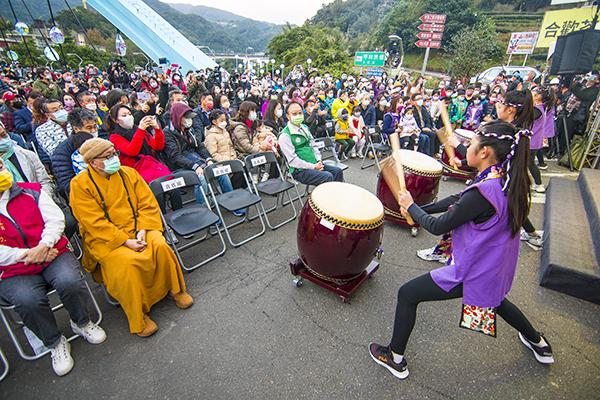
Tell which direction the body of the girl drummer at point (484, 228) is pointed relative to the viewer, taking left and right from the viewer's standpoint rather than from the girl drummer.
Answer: facing to the left of the viewer

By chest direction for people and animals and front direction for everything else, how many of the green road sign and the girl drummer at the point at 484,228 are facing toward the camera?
1

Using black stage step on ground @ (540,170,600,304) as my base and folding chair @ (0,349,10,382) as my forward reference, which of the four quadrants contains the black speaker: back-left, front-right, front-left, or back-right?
back-right

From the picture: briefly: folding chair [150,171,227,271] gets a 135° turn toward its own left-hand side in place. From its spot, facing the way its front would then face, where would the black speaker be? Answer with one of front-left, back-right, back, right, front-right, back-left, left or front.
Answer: right

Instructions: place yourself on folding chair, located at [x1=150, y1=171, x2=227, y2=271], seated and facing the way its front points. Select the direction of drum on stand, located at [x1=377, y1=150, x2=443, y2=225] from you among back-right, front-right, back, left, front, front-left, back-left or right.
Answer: front-left

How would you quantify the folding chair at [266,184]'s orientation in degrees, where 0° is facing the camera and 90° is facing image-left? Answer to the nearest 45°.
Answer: approximately 315°

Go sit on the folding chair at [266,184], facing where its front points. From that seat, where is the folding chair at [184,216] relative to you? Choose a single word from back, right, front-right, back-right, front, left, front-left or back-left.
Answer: right

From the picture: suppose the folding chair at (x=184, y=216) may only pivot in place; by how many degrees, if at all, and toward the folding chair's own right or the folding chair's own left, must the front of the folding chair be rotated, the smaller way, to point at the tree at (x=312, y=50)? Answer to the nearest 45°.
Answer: approximately 90° to the folding chair's own left

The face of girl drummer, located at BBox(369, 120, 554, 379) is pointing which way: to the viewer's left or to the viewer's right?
to the viewer's left

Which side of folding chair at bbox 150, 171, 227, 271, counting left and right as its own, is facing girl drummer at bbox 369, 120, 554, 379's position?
front

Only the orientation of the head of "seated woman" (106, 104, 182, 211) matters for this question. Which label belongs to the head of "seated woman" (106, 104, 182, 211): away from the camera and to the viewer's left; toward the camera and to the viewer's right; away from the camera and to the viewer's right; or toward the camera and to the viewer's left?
toward the camera and to the viewer's right

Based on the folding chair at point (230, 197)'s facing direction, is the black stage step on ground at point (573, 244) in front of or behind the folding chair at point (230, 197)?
in front

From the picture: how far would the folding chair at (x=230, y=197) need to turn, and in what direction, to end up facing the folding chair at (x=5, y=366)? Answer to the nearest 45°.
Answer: approximately 90° to its right

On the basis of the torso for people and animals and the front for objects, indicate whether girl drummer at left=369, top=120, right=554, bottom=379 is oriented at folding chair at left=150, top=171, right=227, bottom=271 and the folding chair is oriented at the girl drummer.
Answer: yes
